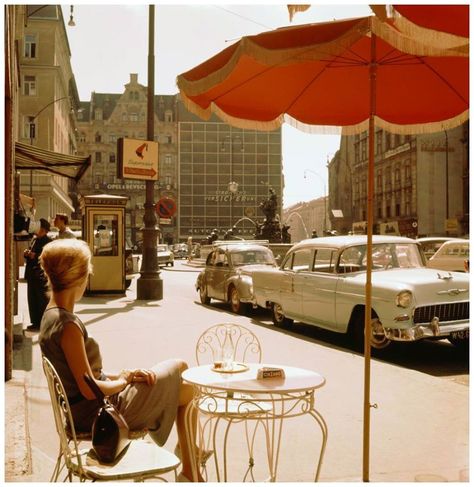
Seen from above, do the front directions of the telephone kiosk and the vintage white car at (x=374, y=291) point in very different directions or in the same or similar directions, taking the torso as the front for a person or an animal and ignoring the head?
same or similar directions

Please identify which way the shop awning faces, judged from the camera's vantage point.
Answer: facing to the right of the viewer

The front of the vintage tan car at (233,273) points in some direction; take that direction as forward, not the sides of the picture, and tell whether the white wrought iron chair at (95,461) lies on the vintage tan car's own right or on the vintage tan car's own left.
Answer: on the vintage tan car's own right

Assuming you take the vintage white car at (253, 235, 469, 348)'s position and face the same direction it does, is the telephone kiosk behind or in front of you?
behind

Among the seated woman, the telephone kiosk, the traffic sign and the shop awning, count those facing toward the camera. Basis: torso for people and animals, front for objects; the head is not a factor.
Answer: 2

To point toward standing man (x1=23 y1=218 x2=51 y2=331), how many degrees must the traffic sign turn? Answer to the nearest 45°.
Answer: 0° — it already faces them

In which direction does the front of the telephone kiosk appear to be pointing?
toward the camera

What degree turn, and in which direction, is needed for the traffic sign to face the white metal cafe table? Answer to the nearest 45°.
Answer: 0° — it already faces it

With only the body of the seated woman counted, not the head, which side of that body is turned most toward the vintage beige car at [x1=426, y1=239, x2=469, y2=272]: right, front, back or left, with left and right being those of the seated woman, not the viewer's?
front

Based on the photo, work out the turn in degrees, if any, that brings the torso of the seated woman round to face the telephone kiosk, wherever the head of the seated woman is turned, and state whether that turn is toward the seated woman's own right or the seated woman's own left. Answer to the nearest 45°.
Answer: approximately 45° to the seated woman's own left

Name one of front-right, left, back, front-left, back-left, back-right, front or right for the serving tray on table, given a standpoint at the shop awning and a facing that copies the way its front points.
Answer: right

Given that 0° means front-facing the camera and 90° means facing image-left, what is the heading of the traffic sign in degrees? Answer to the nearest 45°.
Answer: approximately 0°

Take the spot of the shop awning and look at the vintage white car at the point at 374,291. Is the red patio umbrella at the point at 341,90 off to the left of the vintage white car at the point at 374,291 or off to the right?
right

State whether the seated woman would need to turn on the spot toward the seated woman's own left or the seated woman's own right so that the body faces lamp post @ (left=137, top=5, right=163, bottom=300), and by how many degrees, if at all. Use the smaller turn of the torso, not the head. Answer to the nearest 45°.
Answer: approximately 45° to the seated woman's own left

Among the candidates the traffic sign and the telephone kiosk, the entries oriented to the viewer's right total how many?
0

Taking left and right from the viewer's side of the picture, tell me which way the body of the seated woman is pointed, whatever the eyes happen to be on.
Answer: facing away from the viewer and to the right of the viewer

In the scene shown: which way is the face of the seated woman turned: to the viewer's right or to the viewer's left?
to the viewer's right
